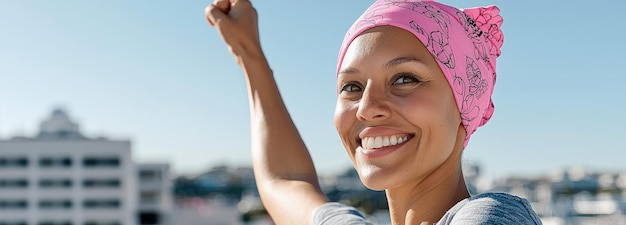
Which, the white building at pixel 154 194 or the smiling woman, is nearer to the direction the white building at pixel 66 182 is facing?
the smiling woman

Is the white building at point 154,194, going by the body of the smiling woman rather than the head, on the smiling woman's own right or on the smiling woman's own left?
on the smiling woman's own right

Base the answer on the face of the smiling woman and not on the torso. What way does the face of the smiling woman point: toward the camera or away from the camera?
toward the camera

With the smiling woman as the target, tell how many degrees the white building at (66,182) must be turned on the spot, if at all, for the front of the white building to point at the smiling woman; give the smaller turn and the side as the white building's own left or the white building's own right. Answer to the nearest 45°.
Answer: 0° — it already faces them

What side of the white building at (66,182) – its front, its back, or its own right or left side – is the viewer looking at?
front

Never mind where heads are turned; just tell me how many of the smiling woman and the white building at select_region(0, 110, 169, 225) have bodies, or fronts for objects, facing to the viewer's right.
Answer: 0
